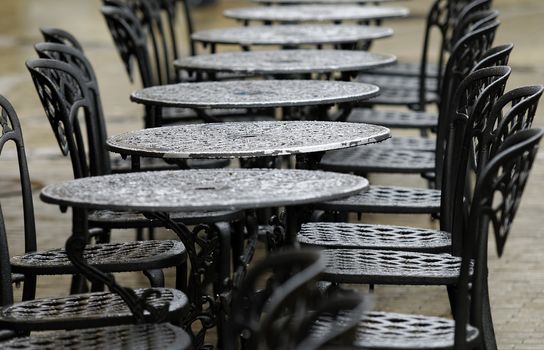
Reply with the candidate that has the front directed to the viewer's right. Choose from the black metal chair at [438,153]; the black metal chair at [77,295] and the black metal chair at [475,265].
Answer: the black metal chair at [77,295]

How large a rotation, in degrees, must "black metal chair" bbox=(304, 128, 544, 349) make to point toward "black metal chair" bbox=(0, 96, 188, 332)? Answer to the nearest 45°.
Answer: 0° — it already faces it

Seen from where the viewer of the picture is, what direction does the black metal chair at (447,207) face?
facing to the left of the viewer

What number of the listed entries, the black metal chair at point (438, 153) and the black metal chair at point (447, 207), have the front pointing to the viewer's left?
2

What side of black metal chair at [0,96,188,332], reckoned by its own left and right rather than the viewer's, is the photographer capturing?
right

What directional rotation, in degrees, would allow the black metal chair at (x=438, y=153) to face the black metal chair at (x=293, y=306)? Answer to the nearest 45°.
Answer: approximately 90° to its left

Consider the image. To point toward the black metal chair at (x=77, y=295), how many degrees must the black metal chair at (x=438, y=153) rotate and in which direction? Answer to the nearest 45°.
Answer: approximately 45° to its left

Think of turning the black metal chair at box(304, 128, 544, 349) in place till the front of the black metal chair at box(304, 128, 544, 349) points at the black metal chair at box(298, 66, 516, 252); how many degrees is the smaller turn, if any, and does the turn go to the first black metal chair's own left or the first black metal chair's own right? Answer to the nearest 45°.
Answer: approximately 90° to the first black metal chair's own right

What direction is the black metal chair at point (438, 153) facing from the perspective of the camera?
to the viewer's left

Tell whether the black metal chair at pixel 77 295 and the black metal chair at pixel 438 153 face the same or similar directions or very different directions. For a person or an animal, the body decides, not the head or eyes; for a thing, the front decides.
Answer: very different directions

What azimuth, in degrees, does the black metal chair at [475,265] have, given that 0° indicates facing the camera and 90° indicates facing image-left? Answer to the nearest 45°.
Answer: approximately 90°
